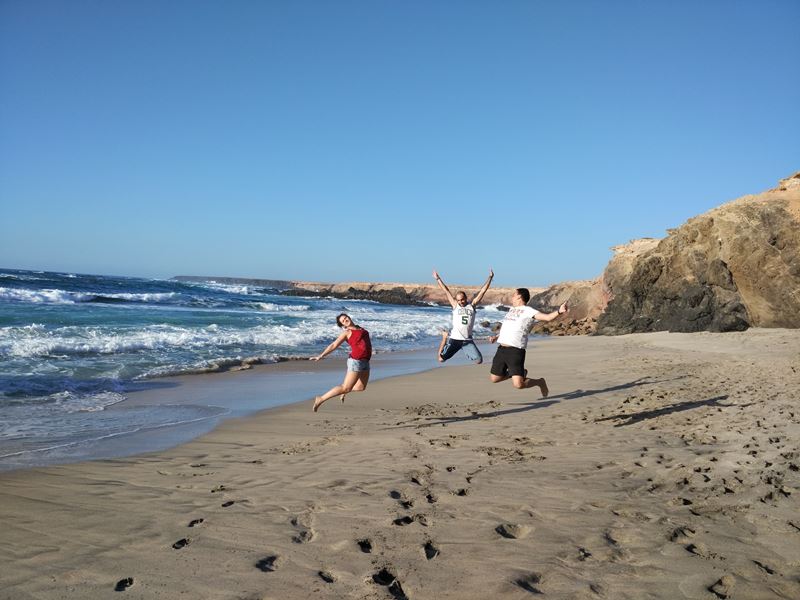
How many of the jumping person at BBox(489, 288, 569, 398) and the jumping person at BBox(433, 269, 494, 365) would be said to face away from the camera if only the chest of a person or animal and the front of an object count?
0

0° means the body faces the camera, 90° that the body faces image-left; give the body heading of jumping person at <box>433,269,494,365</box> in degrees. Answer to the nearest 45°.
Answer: approximately 0°

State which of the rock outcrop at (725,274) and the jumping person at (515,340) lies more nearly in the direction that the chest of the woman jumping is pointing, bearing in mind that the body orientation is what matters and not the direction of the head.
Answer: the jumping person

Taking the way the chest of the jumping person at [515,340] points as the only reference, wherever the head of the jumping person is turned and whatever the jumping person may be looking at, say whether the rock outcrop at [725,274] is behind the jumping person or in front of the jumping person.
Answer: behind

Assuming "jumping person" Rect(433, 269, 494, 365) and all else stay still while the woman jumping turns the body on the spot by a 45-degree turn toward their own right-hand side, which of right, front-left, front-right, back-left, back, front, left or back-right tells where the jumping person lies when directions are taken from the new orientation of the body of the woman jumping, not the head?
back-left

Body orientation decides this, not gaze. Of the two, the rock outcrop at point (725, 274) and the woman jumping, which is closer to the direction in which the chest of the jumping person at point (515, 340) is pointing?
the woman jumping

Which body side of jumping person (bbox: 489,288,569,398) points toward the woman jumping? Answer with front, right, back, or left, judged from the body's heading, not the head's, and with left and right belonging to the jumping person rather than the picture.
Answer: front

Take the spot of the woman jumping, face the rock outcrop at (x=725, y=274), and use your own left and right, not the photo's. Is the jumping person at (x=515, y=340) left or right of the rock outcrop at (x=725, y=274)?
right

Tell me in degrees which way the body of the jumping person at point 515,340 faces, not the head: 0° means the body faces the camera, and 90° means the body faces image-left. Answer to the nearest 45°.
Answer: approximately 45°
